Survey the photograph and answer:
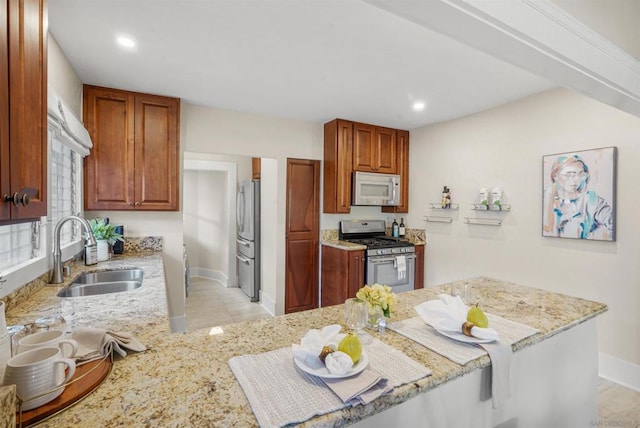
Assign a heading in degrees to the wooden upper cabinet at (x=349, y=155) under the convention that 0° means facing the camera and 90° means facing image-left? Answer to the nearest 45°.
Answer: approximately 315°

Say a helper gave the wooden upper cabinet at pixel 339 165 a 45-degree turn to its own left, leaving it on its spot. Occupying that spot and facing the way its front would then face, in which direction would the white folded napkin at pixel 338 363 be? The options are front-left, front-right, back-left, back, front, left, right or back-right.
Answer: right

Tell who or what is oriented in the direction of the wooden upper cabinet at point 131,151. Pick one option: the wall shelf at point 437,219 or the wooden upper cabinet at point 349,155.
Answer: the wall shelf

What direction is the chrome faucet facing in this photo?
to the viewer's right

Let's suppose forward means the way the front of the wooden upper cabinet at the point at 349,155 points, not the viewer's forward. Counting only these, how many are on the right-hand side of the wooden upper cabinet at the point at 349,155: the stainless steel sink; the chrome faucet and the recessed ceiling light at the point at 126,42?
3

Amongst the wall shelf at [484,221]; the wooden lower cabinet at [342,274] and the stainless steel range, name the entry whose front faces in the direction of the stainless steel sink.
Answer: the wall shelf

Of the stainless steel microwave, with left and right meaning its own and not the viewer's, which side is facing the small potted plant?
right

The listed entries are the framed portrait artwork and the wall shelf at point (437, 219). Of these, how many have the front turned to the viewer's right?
0

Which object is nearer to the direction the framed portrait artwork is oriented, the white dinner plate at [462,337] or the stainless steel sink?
the stainless steel sink

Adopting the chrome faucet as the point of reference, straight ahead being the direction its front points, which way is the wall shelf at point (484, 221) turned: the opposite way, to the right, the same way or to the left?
the opposite way

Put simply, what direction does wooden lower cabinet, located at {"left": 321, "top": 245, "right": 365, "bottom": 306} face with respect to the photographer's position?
facing the viewer and to the right of the viewer
